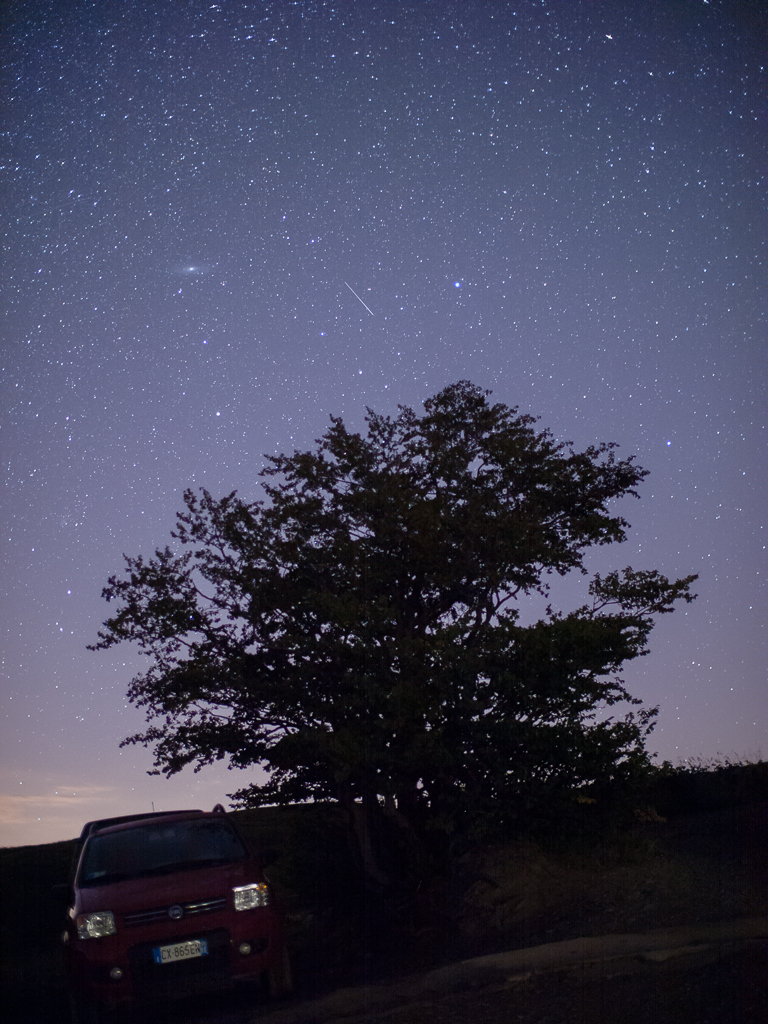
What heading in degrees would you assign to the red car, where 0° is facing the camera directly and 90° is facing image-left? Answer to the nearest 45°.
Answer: approximately 0°

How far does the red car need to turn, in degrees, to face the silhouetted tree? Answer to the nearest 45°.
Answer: approximately 135° to its left
